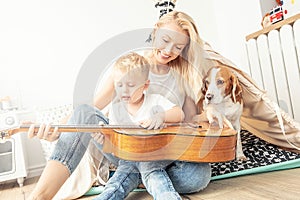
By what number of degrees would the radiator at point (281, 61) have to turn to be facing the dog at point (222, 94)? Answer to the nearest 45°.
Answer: approximately 45° to its left

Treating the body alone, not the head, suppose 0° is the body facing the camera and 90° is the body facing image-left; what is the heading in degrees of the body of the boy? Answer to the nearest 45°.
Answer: approximately 0°

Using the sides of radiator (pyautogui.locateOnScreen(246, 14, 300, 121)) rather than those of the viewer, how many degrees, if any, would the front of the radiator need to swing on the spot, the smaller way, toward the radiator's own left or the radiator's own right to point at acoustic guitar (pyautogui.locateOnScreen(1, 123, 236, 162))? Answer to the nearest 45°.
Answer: approximately 45° to the radiator's own left
